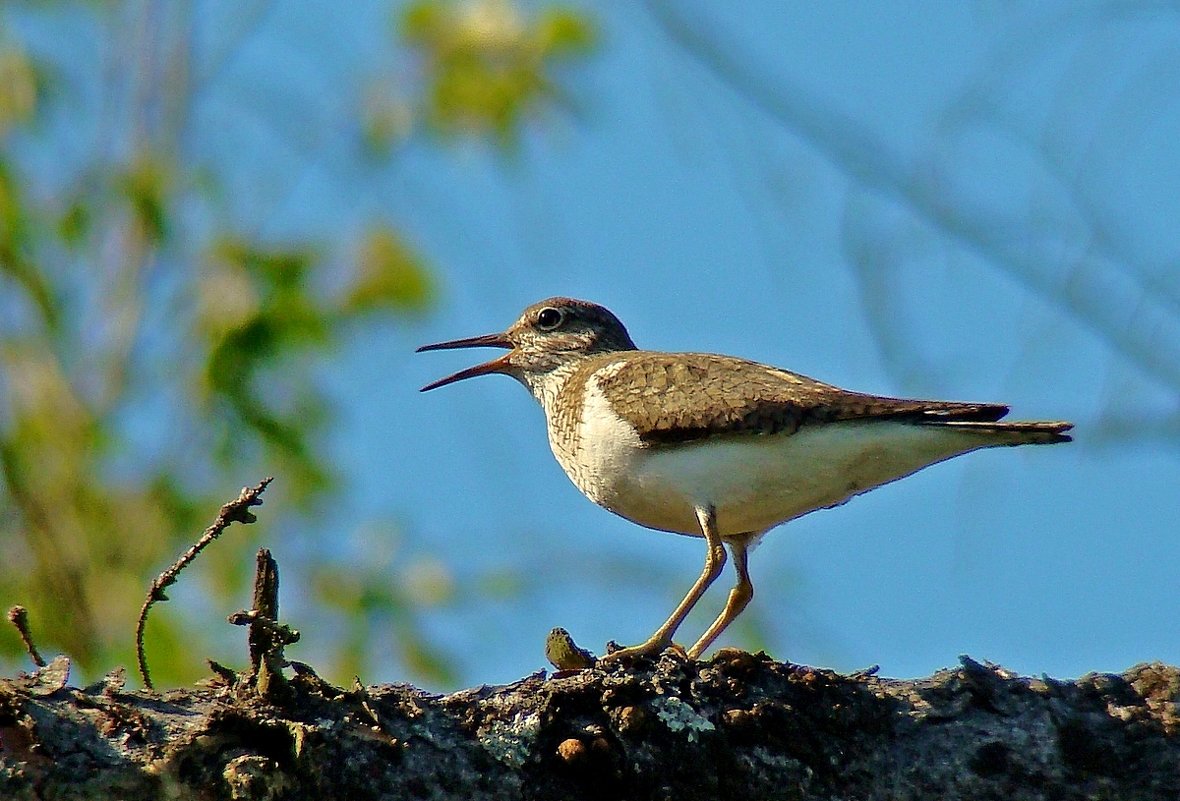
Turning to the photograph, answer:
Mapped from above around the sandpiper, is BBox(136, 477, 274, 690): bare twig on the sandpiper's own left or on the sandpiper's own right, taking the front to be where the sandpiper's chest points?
on the sandpiper's own left

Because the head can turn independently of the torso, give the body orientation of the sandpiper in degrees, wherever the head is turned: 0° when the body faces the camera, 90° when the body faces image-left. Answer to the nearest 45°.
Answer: approximately 90°

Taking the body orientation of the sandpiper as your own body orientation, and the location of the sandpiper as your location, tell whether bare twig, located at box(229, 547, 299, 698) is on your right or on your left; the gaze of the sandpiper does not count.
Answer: on your left
